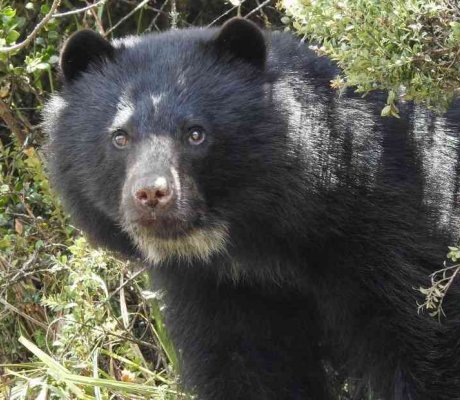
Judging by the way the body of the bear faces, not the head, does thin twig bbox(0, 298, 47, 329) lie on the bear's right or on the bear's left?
on the bear's right

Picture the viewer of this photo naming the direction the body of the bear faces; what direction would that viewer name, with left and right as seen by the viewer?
facing the viewer and to the left of the viewer

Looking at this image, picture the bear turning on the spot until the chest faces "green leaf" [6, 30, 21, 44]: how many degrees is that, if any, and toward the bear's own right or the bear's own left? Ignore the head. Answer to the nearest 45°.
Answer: approximately 90° to the bear's own right

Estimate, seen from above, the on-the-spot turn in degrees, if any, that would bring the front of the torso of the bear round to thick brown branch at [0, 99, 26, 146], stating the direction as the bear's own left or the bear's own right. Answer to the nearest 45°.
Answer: approximately 90° to the bear's own right
